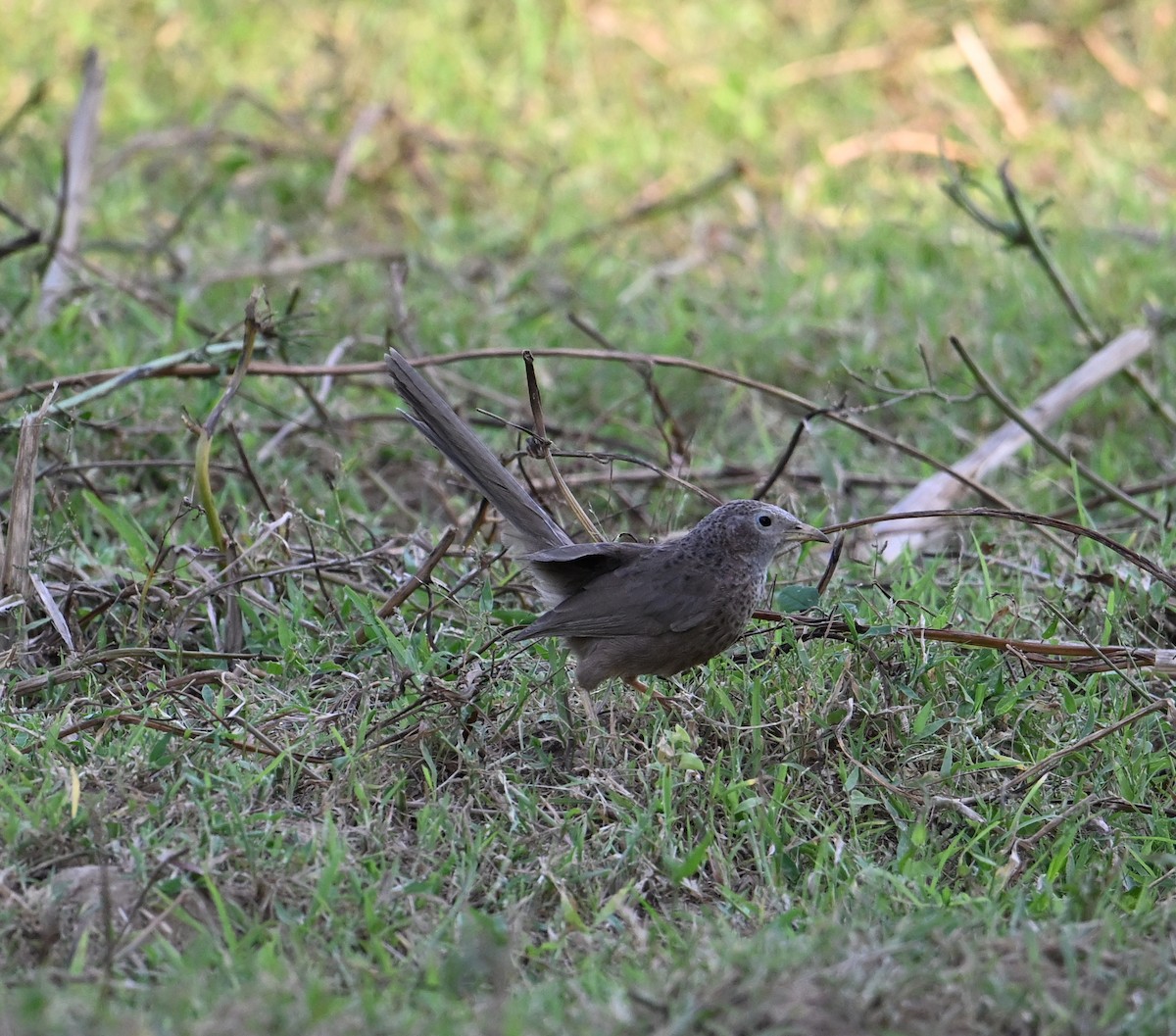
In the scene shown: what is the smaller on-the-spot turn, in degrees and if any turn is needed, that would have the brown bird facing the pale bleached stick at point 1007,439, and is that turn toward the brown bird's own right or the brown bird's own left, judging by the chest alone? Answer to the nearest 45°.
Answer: approximately 45° to the brown bird's own left

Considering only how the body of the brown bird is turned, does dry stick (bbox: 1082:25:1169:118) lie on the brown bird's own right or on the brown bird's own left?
on the brown bird's own left

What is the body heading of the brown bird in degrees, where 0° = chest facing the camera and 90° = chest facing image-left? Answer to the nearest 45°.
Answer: approximately 270°

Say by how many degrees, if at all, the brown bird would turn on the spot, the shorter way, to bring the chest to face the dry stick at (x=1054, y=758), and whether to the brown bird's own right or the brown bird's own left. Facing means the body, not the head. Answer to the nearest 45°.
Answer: approximately 45° to the brown bird's own right

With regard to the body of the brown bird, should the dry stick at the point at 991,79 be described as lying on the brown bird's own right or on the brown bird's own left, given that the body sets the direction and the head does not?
on the brown bird's own left

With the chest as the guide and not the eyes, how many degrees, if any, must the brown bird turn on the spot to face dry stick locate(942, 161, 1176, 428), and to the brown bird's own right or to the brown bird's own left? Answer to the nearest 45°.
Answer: approximately 45° to the brown bird's own left

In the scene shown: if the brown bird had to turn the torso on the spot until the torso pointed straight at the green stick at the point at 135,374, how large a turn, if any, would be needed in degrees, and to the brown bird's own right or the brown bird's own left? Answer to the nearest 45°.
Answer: approximately 135° to the brown bird's own left

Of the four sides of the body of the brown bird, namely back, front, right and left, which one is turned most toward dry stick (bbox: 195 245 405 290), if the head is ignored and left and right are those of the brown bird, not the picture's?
left

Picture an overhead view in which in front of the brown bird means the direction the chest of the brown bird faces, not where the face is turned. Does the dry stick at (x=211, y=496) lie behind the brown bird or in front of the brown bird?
behind

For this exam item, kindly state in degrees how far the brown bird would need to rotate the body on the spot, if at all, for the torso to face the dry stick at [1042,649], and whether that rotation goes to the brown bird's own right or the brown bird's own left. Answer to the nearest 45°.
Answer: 0° — it already faces it
